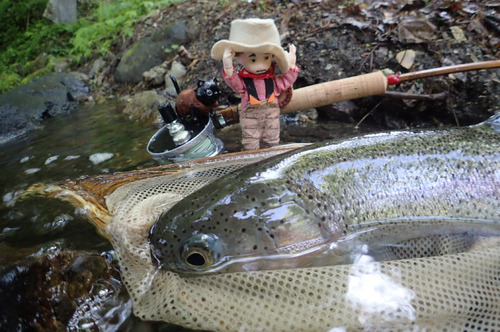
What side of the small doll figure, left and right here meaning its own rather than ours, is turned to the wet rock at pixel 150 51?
back

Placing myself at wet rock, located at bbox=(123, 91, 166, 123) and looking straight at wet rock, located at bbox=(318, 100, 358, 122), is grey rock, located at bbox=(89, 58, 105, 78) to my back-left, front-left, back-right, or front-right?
back-left

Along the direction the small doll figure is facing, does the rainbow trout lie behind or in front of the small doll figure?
in front

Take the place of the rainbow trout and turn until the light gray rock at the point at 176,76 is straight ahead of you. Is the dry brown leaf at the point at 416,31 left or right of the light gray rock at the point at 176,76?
right

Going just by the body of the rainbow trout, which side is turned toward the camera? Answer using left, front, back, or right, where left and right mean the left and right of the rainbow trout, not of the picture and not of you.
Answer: left

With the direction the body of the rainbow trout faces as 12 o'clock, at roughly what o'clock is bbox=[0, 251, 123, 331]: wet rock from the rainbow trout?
The wet rock is roughly at 11 o'clock from the rainbow trout.

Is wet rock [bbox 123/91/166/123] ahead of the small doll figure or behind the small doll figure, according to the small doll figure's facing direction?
behind

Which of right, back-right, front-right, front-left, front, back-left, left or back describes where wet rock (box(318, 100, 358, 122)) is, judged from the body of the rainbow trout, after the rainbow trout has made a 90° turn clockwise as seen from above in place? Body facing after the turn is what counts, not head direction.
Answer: front

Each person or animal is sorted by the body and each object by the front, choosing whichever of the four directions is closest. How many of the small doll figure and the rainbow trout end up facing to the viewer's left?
1

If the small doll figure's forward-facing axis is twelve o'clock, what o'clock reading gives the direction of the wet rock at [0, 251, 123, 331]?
The wet rock is roughly at 1 o'clock from the small doll figure.

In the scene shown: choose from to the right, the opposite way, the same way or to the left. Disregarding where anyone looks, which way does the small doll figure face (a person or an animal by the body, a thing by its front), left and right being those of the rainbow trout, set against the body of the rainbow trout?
to the left

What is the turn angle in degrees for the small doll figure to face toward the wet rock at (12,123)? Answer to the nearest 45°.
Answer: approximately 135° to its right
